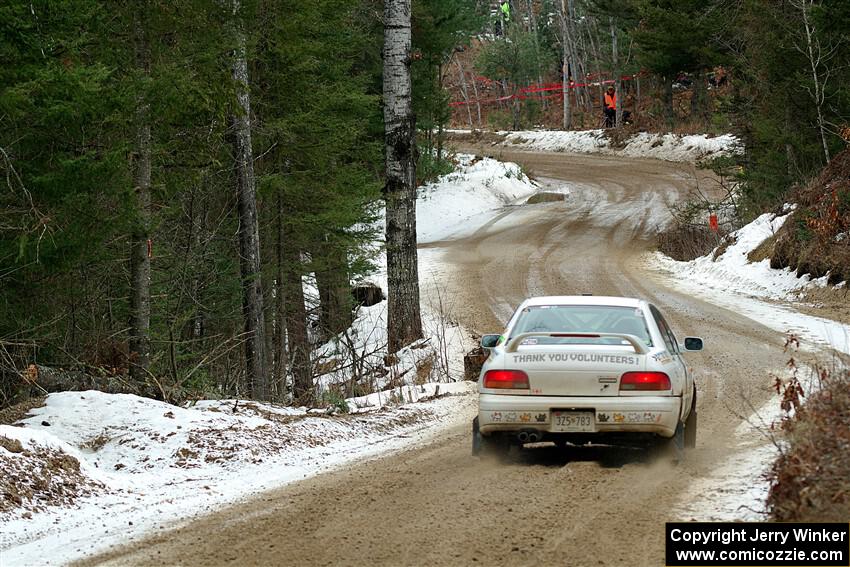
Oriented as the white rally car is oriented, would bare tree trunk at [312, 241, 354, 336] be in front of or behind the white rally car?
in front

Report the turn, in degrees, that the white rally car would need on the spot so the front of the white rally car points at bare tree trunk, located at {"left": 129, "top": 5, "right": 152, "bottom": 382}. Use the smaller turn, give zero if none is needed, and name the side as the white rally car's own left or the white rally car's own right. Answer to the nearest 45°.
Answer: approximately 45° to the white rally car's own left

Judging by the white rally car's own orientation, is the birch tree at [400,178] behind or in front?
in front

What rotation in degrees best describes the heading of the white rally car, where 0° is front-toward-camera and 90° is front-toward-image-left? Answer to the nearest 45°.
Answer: approximately 180°

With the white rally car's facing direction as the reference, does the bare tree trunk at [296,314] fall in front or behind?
in front

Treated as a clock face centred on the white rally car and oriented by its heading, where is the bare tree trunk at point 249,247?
The bare tree trunk is roughly at 11 o'clock from the white rally car.

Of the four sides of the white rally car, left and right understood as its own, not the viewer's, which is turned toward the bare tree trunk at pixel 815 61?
front
